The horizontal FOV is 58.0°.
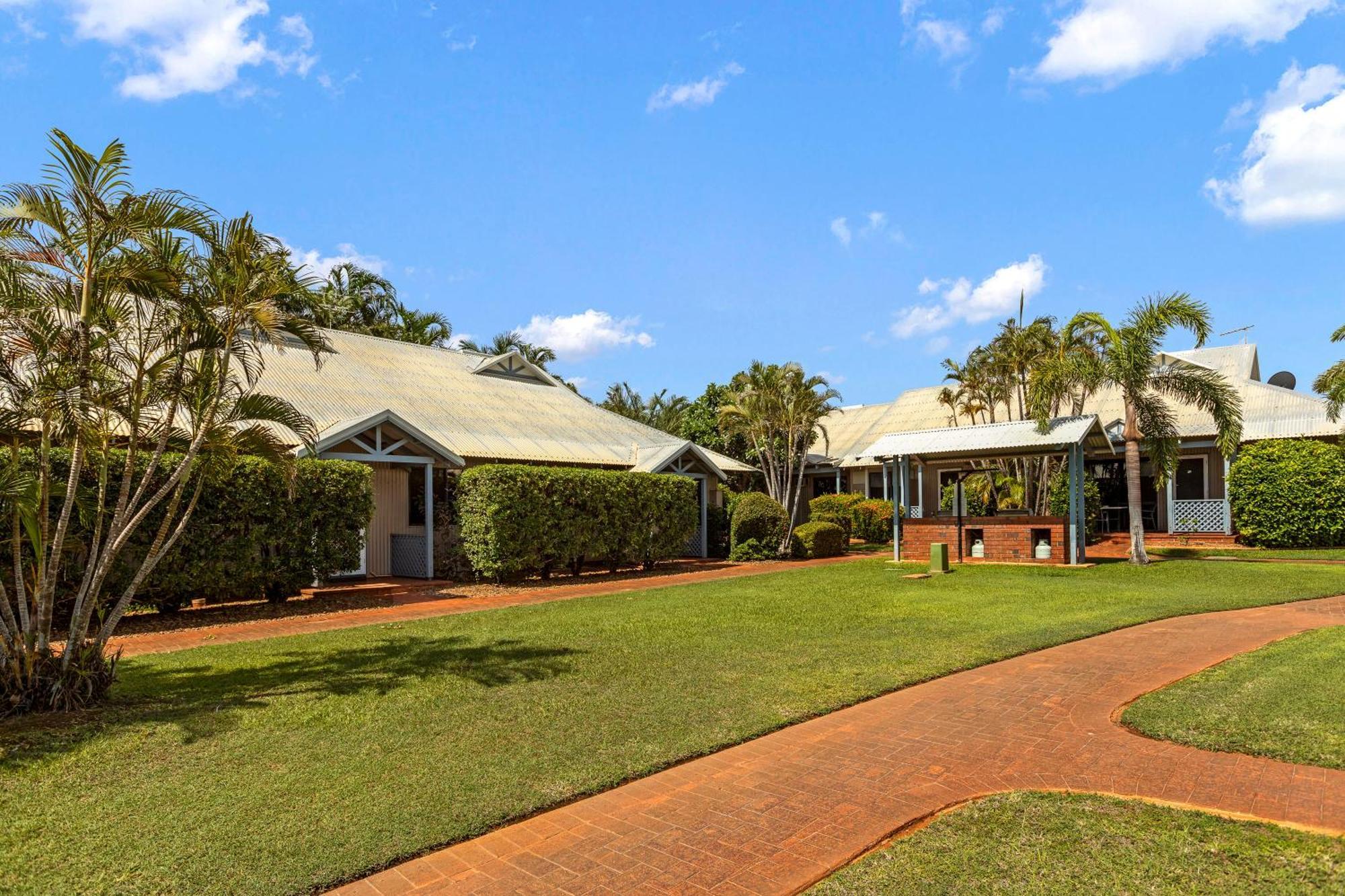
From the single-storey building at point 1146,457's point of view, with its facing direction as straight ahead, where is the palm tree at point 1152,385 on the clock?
The palm tree is roughly at 12 o'clock from the single-storey building.

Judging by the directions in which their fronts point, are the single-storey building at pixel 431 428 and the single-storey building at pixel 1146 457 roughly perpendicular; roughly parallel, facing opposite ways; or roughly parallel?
roughly perpendicular

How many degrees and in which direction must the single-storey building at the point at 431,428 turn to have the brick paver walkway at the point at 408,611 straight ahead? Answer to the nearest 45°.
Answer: approximately 45° to its right

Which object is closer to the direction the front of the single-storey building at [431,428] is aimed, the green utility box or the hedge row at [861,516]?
the green utility box

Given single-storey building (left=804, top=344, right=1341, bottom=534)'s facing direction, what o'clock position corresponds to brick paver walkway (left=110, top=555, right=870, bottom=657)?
The brick paver walkway is roughly at 1 o'clock from the single-storey building.

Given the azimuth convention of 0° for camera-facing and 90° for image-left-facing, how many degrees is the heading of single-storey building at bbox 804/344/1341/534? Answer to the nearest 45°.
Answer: approximately 0°
